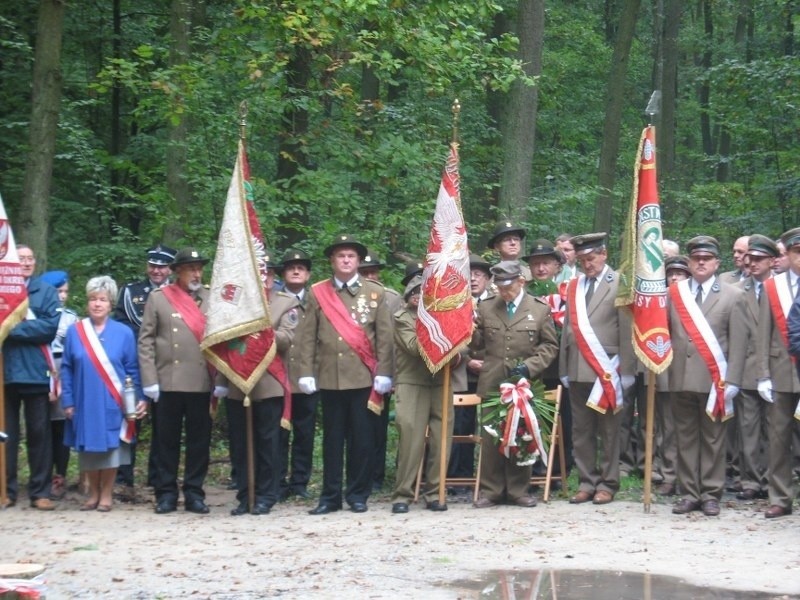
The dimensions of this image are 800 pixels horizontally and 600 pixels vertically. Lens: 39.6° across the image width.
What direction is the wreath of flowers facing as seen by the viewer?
toward the camera

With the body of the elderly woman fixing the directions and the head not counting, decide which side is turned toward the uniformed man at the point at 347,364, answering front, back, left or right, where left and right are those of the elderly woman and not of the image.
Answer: left

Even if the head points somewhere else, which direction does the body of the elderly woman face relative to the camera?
toward the camera

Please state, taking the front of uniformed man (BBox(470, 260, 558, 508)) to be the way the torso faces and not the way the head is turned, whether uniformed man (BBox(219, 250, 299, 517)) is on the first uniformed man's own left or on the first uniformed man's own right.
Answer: on the first uniformed man's own right

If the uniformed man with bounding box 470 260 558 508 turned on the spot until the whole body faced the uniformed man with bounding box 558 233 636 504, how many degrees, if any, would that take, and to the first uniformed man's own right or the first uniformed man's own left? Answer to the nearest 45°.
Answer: approximately 90° to the first uniformed man's own left

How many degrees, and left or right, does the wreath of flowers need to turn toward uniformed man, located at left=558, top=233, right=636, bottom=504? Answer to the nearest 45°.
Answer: approximately 90° to its left

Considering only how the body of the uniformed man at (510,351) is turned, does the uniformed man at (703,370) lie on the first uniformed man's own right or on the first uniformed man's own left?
on the first uniformed man's own left

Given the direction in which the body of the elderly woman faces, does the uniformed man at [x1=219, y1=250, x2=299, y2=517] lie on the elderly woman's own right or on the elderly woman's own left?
on the elderly woman's own left

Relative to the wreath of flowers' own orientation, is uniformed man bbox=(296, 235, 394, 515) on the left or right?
on its right

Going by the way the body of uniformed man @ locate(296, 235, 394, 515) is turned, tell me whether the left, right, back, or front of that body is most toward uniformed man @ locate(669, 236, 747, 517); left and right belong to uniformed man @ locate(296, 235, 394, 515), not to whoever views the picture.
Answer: left
